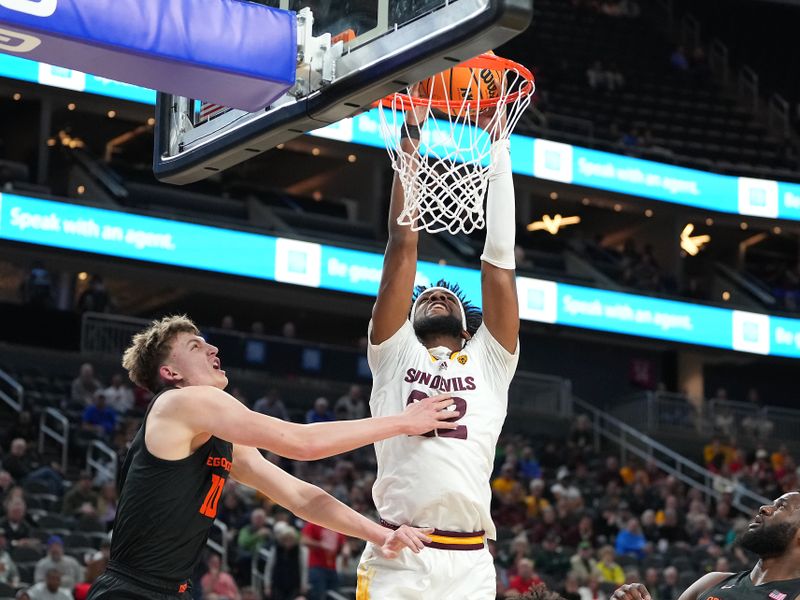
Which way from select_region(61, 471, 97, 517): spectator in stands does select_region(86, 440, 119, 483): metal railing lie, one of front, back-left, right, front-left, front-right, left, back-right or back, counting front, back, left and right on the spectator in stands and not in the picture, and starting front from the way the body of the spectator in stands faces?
back-left

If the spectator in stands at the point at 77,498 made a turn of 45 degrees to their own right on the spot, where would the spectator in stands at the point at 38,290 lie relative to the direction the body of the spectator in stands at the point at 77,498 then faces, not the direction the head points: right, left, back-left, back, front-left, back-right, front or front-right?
back

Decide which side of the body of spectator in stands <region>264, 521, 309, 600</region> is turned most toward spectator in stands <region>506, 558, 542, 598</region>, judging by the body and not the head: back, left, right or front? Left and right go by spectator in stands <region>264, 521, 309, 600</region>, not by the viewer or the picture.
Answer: left

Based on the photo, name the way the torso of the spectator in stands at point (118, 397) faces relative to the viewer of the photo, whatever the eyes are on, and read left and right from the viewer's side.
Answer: facing the viewer

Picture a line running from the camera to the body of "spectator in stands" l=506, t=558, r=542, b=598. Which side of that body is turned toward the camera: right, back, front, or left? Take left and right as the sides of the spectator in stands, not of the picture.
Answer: front

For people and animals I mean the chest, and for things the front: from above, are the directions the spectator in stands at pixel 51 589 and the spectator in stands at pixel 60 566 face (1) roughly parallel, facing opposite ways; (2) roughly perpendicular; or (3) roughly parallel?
roughly parallel

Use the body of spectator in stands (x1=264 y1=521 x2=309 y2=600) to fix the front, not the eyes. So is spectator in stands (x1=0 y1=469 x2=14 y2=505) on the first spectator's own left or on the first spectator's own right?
on the first spectator's own right

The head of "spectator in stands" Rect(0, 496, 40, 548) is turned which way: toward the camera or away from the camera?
toward the camera

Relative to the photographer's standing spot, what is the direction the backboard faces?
facing away from the viewer and to the right of the viewer

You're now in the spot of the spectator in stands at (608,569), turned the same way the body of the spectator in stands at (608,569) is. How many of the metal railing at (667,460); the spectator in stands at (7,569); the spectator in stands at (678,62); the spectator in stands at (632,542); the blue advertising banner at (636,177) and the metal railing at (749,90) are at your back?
5

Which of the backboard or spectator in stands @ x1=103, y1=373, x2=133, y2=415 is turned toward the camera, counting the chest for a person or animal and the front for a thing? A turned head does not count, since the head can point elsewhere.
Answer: the spectator in stands

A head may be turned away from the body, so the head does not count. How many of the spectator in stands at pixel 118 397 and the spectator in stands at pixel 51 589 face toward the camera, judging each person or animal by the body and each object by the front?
2
